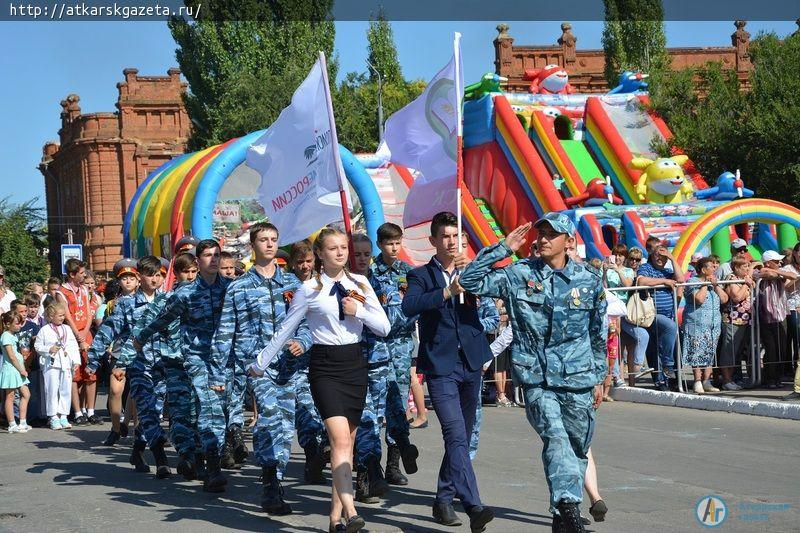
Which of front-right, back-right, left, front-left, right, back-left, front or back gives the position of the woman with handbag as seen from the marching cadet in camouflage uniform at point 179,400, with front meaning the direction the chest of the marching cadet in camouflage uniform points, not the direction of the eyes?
left

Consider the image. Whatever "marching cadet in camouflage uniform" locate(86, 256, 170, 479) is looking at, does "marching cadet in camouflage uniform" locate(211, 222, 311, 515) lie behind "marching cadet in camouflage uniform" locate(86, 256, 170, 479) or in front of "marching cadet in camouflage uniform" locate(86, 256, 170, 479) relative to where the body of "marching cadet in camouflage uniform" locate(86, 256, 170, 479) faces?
in front

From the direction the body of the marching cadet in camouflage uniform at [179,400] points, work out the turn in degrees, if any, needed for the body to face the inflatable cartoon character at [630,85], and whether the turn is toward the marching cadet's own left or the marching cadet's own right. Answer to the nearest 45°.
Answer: approximately 90° to the marching cadet's own left

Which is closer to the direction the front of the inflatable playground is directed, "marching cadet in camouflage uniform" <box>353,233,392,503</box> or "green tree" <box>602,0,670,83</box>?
the marching cadet in camouflage uniform

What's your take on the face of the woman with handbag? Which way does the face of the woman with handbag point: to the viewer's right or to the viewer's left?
to the viewer's left

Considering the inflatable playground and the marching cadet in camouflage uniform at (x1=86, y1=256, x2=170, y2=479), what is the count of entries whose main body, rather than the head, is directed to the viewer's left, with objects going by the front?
0

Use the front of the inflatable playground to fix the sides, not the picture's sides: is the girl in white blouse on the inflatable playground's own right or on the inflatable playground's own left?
on the inflatable playground's own right

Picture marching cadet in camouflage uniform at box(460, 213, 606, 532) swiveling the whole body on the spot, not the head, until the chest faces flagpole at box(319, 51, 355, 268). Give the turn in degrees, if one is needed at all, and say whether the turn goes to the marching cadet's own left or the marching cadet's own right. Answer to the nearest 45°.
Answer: approximately 135° to the marching cadet's own right

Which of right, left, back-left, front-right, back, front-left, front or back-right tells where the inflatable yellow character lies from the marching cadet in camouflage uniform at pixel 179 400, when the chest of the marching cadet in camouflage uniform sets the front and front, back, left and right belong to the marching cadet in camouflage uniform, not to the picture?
left

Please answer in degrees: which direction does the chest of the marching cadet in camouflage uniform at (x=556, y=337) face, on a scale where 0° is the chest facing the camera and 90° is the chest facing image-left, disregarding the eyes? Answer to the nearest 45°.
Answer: approximately 0°
